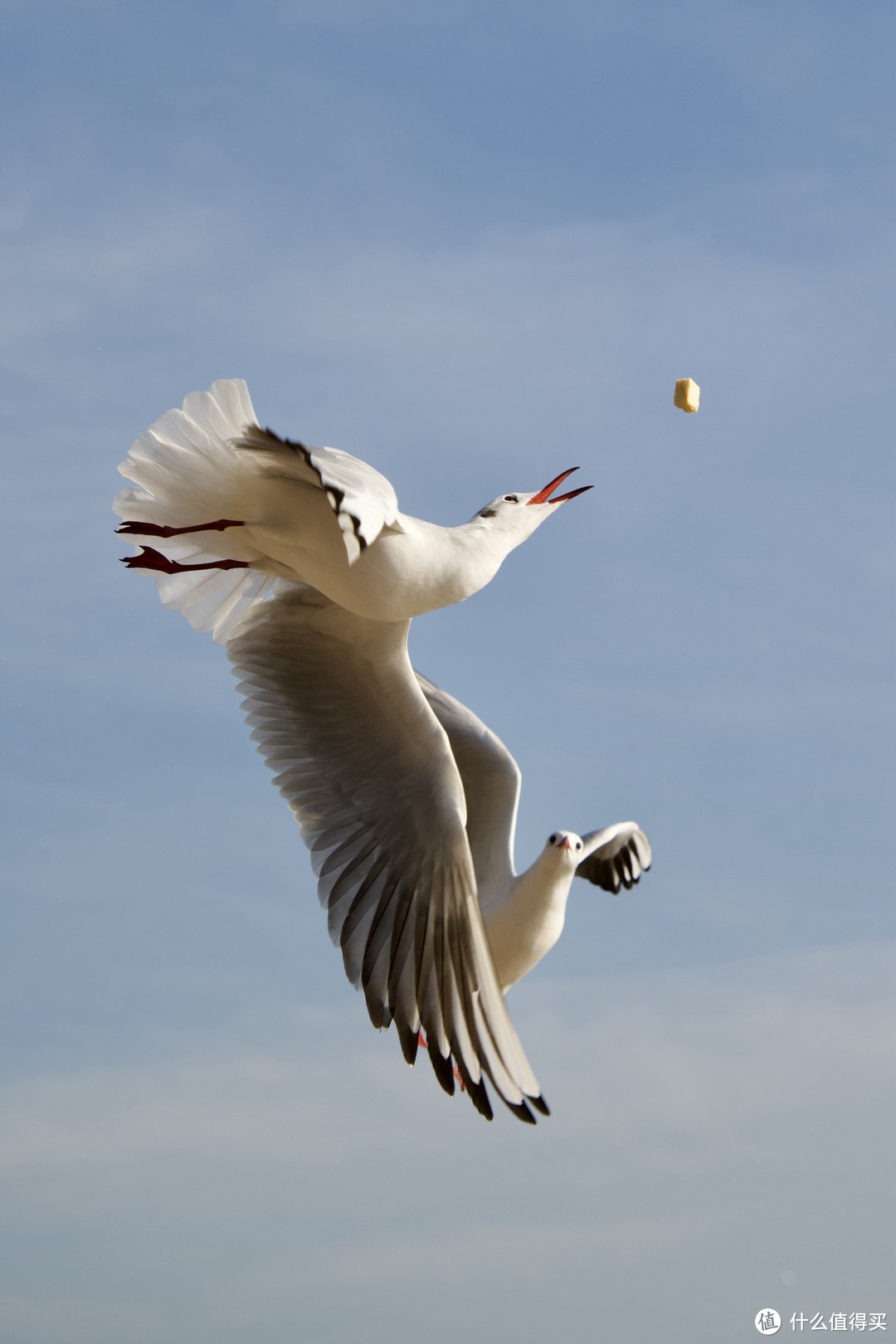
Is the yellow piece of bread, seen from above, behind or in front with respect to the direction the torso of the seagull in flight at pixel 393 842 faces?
in front

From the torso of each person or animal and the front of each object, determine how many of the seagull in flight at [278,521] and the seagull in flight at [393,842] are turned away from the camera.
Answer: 0

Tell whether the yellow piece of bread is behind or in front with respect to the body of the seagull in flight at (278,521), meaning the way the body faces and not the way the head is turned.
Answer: in front

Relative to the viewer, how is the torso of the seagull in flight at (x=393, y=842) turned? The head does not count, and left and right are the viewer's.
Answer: facing the viewer and to the right of the viewer

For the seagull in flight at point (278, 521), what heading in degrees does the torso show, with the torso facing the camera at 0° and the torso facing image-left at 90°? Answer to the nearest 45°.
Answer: approximately 270°
